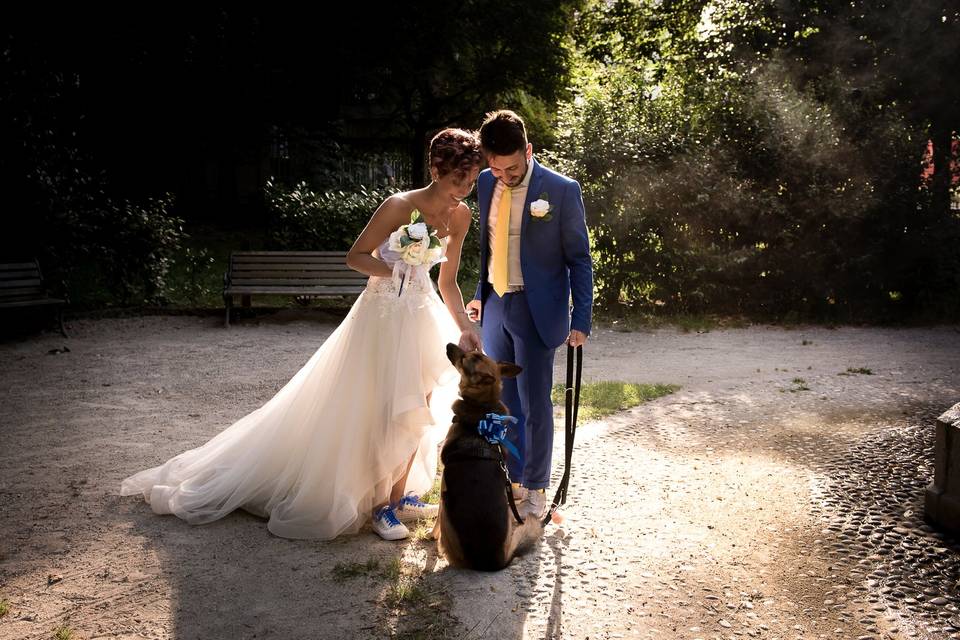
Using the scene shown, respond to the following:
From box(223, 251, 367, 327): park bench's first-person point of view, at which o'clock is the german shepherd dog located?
The german shepherd dog is roughly at 12 o'clock from the park bench.

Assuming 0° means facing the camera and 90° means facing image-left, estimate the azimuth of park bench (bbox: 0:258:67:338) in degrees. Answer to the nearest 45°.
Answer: approximately 315°

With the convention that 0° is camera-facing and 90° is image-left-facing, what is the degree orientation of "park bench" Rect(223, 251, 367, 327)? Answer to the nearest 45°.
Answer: approximately 0°

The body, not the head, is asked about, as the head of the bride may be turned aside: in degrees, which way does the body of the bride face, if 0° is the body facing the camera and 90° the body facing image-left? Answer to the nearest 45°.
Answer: approximately 315°

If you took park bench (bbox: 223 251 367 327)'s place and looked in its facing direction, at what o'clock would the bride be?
The bride is roughly at 12 o'clock from the park bench.

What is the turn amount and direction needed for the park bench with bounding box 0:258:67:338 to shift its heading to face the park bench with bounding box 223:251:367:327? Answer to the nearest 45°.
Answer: approximately 45° to its left

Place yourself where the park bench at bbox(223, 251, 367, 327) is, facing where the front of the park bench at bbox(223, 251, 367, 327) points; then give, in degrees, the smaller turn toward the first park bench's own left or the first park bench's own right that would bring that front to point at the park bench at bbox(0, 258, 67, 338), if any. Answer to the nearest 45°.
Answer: approximately 90° to the first park bench's own right
